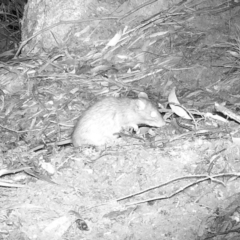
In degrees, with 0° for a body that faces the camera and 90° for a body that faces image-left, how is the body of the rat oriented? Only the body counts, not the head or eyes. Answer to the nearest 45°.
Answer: approximately 270°

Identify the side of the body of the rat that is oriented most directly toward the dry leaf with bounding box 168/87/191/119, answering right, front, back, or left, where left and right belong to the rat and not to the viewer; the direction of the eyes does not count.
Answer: front
